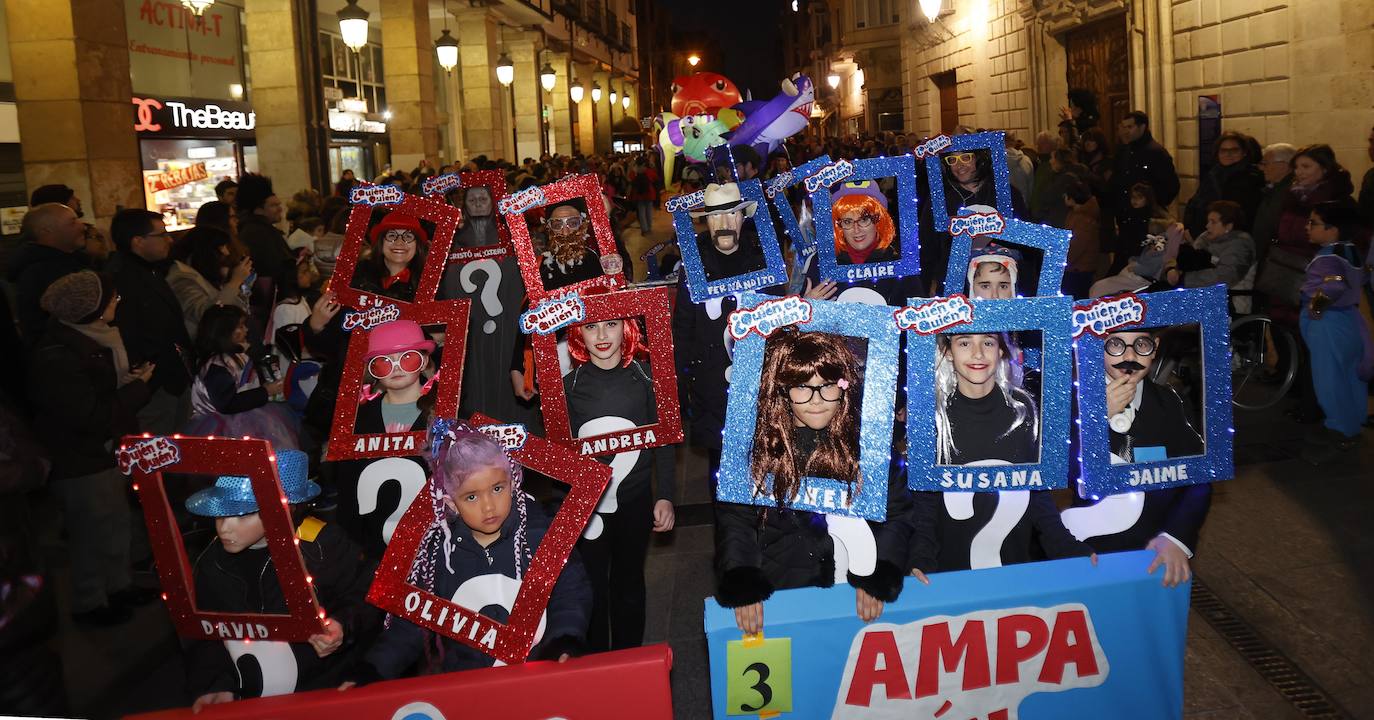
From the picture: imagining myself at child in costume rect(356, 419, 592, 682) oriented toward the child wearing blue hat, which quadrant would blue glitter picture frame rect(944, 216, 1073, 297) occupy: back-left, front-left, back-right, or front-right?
back-right

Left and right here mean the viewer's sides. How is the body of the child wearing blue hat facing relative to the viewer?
facing the viewer and to the left of the viewer

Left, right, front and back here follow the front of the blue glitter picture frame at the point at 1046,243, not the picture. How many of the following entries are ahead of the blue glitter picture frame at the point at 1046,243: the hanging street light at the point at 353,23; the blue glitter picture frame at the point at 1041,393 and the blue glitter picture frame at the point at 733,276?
1

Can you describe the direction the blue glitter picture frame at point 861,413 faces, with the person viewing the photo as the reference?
facing the viewer

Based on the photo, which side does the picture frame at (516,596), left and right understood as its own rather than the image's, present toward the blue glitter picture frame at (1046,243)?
left

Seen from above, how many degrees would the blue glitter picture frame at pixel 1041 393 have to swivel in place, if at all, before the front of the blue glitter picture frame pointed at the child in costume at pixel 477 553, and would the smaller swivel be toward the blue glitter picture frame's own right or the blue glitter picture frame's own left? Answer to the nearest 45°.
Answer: approximately 90° to the blue glitter picture frame's own right

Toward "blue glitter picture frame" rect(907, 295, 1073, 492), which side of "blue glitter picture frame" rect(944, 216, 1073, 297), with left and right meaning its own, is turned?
front

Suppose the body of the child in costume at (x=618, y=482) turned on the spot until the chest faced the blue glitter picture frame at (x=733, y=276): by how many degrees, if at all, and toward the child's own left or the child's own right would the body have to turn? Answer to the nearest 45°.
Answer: approximately 135° to the child's own left
